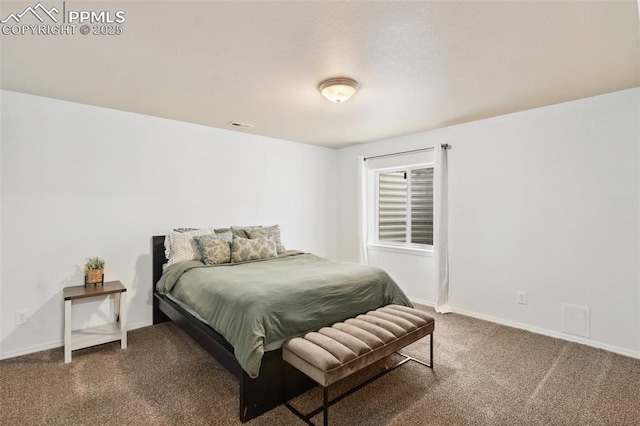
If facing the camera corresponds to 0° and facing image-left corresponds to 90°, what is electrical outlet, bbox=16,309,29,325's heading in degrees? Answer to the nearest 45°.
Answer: approximately 0°

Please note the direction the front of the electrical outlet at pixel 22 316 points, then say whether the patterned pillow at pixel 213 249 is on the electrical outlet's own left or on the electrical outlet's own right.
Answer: on the electrical outlet's own left

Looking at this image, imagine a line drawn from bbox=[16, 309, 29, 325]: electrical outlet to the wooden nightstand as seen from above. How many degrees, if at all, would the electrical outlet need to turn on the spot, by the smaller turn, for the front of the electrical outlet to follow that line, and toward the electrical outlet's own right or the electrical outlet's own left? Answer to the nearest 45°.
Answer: approximately 45° to the electrical outlet's own left

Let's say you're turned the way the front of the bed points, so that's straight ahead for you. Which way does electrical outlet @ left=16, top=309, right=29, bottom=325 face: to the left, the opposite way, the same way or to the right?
the same way

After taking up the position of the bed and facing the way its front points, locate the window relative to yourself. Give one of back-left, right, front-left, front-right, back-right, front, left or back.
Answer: left

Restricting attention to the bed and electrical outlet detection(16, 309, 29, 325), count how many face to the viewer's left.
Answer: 0

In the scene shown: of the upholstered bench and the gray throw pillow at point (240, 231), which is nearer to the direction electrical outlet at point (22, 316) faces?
the upholstered bench

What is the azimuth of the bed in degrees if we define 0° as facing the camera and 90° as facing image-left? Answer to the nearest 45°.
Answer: approximately 315°

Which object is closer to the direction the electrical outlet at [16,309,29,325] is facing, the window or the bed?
the bed

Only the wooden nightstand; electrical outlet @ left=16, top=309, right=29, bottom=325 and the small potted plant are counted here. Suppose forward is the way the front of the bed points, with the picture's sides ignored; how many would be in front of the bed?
0

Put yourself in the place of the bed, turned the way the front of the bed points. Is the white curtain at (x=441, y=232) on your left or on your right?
on your left

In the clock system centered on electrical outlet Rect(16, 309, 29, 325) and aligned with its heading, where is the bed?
The bed is roughly at 11 o'clock from the electrical outlet.
